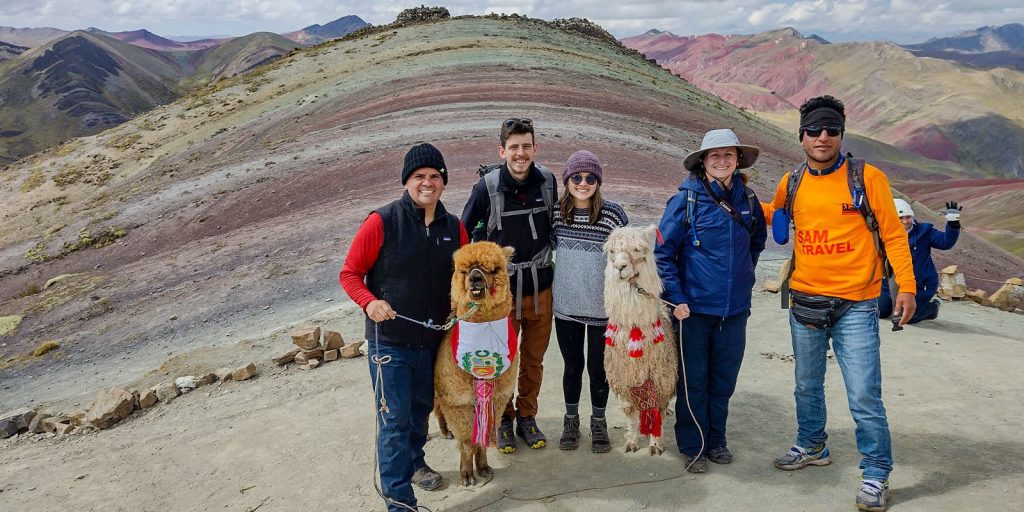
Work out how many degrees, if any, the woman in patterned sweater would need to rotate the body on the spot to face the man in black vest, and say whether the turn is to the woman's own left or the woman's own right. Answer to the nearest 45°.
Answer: approximately 45° to the woman's own right

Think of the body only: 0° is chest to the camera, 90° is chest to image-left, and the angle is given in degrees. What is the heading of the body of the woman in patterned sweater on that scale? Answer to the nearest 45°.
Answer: approximately 0°

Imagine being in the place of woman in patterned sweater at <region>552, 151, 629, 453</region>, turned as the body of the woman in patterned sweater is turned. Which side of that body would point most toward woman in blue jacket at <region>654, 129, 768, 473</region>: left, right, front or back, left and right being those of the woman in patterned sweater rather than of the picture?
left

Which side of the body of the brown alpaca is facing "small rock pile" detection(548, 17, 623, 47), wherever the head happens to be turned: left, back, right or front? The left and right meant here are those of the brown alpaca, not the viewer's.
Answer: back

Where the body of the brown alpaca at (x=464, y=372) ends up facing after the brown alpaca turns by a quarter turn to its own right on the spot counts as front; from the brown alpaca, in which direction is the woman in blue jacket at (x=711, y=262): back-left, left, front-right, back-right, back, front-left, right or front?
back

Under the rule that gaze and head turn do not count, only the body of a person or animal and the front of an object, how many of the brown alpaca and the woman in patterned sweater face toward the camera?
2

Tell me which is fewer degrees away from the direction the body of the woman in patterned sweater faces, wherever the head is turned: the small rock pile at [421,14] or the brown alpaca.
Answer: the brown alpaca

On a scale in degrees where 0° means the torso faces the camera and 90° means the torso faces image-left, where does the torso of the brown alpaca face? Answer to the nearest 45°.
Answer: approximately 0°

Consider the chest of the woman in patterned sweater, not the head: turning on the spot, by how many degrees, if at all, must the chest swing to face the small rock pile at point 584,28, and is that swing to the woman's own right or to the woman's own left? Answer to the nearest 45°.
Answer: approximately 180°
